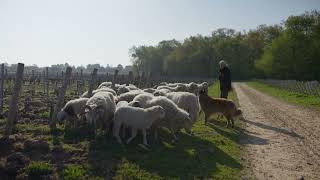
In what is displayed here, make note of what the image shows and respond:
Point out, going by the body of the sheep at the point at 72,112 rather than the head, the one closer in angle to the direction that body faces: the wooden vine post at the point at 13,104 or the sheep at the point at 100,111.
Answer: the wooden vine post

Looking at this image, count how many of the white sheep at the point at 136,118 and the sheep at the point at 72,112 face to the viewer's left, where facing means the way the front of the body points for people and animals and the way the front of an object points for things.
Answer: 1

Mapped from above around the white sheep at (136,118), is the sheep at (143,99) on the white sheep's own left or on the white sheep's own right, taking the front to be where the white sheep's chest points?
on the white sheep's own left

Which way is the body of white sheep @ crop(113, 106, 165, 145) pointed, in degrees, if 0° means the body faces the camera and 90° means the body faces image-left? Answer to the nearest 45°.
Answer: approximately 270°

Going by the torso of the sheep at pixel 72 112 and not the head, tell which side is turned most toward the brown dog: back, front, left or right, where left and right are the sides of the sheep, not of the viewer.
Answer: back

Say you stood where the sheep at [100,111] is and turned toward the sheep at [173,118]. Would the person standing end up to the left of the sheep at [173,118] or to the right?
left

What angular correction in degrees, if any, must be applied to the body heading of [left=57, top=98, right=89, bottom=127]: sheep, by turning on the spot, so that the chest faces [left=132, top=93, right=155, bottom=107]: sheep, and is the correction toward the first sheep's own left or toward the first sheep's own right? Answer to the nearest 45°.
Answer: approximately 180°

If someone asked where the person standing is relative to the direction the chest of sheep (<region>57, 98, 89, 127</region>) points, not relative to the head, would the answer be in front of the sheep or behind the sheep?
behind

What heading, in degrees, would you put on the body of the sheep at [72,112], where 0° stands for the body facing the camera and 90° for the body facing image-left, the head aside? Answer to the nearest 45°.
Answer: approximately 90°
